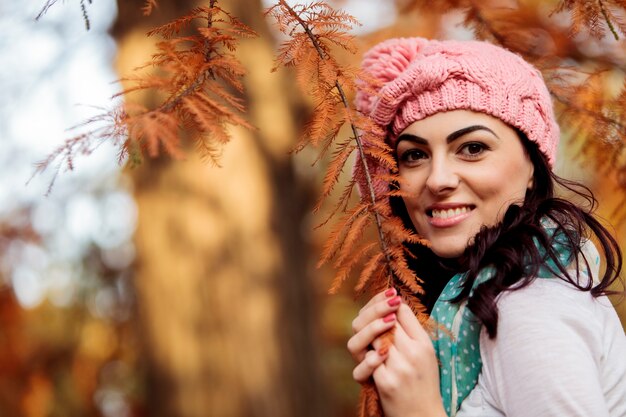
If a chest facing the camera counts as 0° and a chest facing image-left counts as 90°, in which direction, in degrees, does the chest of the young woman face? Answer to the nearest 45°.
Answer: approximately 45°

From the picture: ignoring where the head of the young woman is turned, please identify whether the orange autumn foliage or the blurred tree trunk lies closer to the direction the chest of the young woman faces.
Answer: the orange autumn foliage

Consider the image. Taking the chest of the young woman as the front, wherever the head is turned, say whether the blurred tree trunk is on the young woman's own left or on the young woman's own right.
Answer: on the young woman's own right
